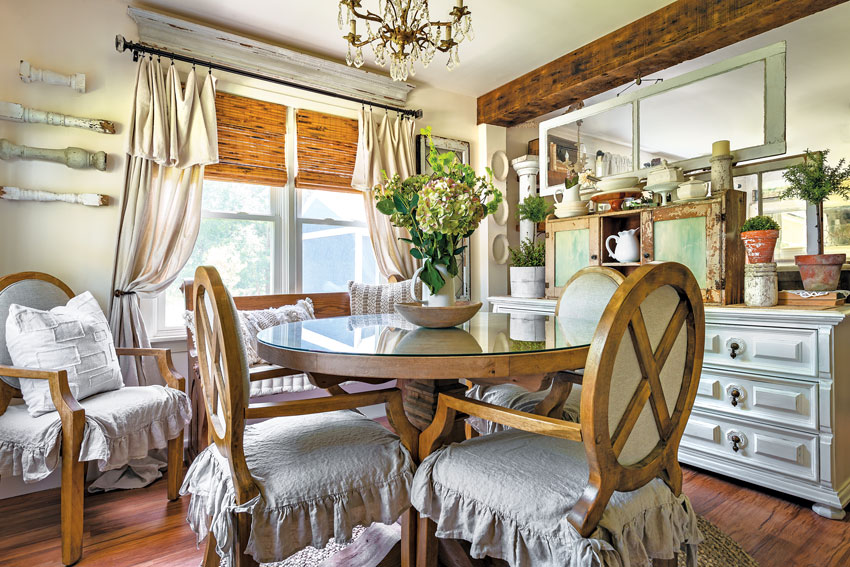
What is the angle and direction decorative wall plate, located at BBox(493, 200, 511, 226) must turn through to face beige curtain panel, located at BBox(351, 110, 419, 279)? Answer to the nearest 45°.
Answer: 0° — it already faces it

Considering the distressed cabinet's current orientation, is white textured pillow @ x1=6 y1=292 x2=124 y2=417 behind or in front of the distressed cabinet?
in front

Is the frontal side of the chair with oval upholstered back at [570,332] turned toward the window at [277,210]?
no

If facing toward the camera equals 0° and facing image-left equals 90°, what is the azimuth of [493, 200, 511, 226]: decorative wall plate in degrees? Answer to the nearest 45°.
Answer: approximately 45°

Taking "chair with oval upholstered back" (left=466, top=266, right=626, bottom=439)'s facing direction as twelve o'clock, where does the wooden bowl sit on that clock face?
The wooden bowl is roughly at 12 o'clock from the chair with oval upholstered back.

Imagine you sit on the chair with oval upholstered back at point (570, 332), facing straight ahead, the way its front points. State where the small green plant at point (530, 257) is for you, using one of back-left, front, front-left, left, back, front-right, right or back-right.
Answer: back-right

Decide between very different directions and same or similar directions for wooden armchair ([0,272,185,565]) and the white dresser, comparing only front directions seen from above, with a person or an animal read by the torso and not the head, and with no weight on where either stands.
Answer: very different directions

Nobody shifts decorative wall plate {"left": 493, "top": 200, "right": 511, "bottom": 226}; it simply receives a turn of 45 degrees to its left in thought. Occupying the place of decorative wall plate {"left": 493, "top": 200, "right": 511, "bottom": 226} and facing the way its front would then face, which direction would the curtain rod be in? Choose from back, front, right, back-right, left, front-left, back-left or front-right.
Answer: back-right

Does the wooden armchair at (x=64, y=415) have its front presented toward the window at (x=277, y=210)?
no

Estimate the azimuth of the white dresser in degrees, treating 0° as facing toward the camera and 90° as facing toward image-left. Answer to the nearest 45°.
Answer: approximately 45°

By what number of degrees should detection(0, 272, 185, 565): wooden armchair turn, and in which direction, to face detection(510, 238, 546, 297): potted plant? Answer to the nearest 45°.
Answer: approximately 45° to its left

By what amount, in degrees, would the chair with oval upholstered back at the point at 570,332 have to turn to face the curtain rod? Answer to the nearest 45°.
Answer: approximately 45° to its right

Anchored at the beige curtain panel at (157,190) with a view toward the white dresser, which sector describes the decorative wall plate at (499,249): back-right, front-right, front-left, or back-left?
front-left

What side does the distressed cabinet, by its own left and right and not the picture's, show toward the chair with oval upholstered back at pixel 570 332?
front

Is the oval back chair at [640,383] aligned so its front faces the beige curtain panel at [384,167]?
yes

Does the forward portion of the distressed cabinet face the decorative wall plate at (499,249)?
no

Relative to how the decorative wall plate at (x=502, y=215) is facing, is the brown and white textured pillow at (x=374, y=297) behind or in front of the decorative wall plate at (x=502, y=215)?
in front

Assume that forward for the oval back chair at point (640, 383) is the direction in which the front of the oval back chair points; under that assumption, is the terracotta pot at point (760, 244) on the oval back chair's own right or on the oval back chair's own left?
on the oval back chair's own right

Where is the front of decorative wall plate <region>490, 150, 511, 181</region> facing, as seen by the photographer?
facing the viewer and to the left of the viewer
